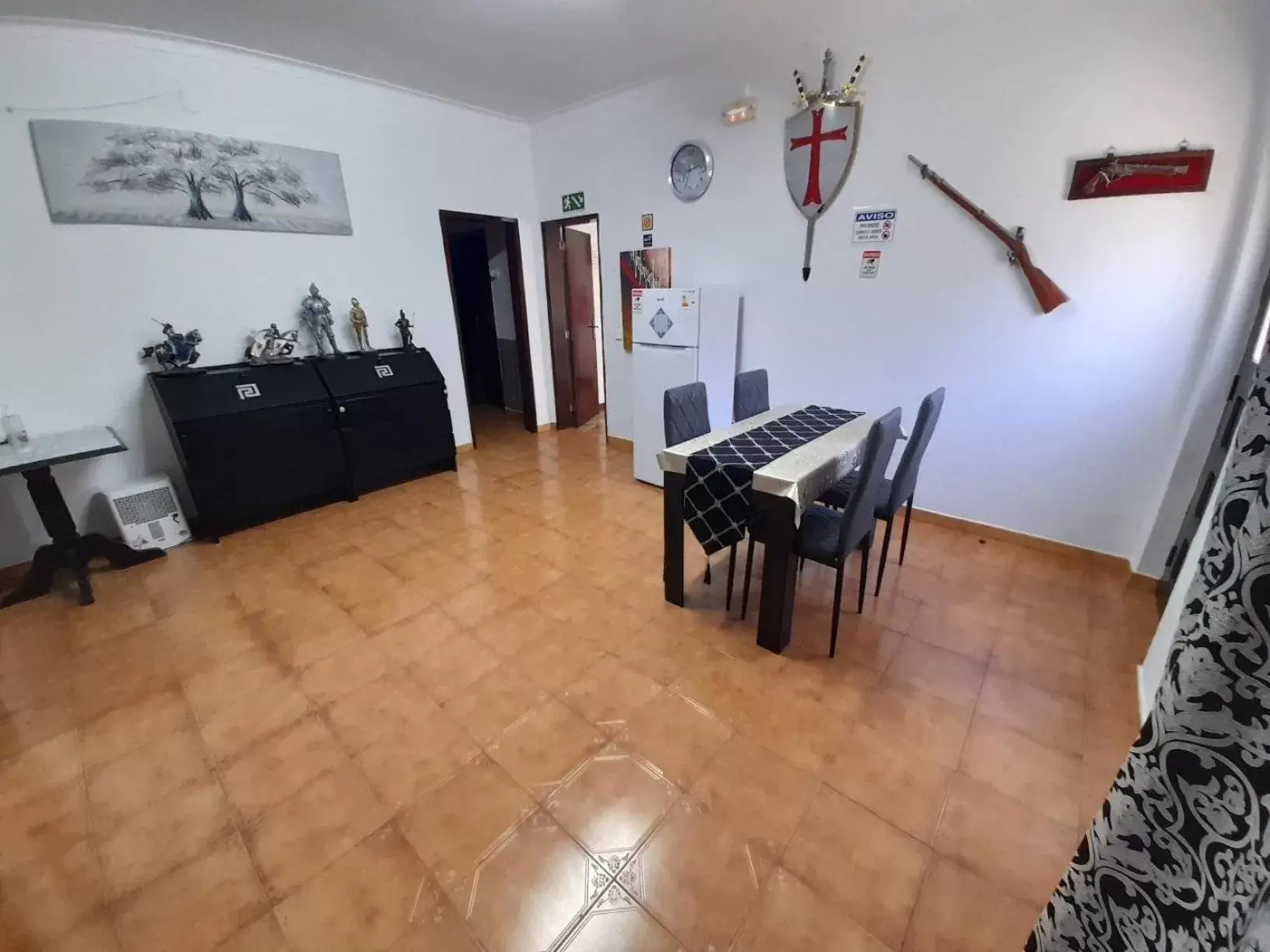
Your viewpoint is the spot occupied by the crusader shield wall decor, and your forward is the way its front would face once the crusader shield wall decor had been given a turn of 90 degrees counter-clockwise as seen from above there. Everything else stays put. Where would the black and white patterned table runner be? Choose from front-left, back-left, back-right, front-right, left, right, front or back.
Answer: front-right

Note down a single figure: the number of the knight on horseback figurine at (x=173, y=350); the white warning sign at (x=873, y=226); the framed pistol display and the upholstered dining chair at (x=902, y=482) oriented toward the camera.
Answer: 2

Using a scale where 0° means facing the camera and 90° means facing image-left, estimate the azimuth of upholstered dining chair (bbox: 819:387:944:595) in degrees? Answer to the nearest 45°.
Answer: approximately 135°

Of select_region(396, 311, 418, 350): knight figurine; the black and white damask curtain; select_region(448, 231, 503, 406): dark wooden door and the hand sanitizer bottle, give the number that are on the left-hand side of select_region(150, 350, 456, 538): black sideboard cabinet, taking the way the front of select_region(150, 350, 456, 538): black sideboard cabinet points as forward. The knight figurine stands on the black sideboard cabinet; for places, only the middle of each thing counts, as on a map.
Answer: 2

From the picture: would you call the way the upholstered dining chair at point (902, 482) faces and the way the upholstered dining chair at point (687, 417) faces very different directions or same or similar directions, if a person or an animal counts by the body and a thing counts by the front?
very different directions

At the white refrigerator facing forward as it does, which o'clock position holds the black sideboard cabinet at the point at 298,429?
The black sideboard cabinet is roughly at 1 o'clock from the white refrigerator.

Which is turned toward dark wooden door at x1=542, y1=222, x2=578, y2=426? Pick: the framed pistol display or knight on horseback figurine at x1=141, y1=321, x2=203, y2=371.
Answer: the knight on horseback figurine

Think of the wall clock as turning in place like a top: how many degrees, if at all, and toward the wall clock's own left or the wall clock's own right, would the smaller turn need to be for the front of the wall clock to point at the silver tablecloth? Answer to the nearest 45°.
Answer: approximately 45° to the wall clock's own left

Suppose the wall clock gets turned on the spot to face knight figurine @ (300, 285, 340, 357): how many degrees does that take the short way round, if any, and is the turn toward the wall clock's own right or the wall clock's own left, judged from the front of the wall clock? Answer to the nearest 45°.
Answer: approximately 45° to the wall clock's own right

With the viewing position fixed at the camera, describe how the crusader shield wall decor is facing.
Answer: facing the viewer and to the left of the viewer

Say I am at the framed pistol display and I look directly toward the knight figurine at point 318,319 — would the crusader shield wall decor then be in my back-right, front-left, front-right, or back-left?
front-right

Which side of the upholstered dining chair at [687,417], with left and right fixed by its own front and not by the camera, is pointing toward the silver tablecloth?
front

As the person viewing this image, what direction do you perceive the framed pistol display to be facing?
facing the viewer
